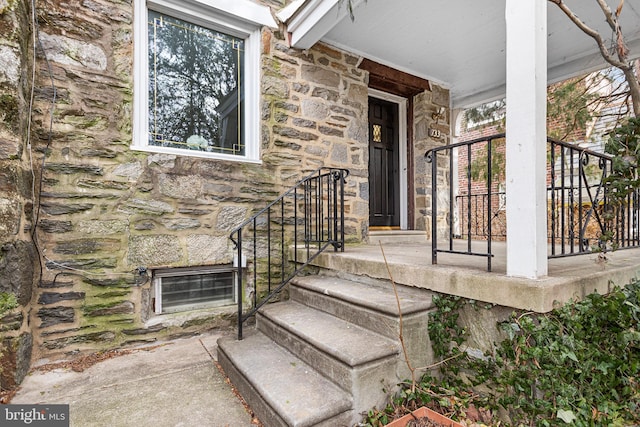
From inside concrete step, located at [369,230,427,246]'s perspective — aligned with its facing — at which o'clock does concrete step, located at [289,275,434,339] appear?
concrete step, located at [289,275,434,339] is roughly at 12 o'clock from concrete step, located at [369,230,427,246].

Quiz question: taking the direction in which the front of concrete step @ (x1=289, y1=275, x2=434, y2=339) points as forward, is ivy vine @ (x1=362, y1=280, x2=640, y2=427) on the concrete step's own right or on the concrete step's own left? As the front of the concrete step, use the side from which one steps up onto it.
on the concrete step's own left

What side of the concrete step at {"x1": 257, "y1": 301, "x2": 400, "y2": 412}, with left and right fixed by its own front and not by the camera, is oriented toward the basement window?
right

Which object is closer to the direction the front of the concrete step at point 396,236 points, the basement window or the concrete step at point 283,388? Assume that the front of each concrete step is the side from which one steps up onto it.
the concrete step
